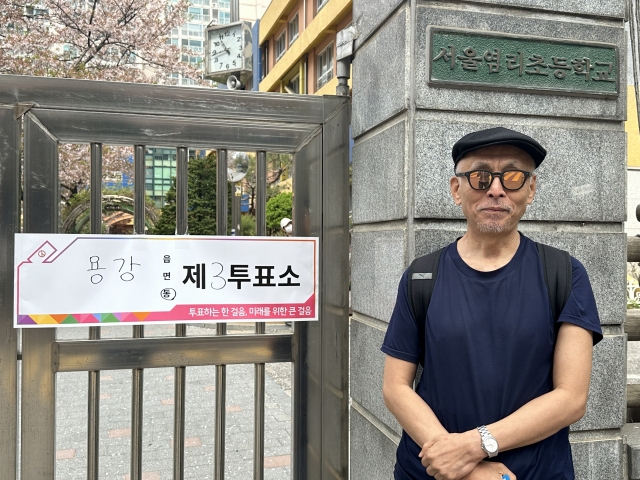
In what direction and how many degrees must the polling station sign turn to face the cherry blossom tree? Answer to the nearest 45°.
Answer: approximately 180°

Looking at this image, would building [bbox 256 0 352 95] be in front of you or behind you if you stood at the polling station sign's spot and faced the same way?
behind

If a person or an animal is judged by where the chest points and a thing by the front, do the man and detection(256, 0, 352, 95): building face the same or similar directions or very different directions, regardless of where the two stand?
same or similar directions

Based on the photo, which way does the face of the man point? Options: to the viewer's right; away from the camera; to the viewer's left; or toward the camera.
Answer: toward the camera

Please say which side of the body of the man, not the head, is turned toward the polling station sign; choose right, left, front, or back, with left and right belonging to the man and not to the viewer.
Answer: right

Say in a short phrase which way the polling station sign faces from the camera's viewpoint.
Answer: facing the viewer

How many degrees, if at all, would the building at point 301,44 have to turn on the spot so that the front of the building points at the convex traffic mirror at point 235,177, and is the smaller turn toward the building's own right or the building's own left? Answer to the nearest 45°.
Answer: approximately 45° to the building's own left

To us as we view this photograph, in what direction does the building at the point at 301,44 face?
facing the viewer and to the left of the viewer

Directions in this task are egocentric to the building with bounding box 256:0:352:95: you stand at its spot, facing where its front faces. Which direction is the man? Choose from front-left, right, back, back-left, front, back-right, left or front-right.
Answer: front-left

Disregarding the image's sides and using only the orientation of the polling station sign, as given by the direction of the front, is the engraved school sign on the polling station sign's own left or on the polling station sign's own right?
on the polling station sign's own left

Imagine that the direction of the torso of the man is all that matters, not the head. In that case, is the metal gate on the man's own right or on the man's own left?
on the man's own right

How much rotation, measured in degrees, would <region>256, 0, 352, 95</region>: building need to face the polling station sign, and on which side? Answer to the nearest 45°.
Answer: approximately 45° to its left

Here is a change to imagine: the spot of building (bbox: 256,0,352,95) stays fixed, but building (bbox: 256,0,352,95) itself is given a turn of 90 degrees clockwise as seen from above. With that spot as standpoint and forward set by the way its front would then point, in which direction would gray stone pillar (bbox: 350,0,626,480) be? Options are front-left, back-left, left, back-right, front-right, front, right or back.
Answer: back-left

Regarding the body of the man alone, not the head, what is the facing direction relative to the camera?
toward the camera
